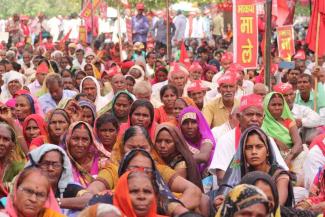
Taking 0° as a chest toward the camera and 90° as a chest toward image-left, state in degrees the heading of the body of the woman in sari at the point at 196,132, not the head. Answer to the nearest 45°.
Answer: approximately 45°

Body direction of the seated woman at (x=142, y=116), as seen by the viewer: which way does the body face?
toward the camera

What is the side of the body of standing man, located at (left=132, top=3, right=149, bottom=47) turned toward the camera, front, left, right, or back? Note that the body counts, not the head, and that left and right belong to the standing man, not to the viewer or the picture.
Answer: front

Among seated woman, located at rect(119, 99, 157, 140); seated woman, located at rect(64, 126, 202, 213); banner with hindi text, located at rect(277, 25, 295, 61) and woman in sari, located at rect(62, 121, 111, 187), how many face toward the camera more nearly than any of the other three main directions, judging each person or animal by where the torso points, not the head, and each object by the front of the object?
4

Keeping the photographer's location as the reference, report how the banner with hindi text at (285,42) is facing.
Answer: facing the viewer

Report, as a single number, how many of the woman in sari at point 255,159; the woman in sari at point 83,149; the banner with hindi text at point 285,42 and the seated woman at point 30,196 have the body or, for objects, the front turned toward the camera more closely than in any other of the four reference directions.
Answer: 4

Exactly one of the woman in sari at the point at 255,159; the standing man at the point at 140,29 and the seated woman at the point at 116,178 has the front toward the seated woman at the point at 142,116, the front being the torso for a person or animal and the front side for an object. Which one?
the standing man
